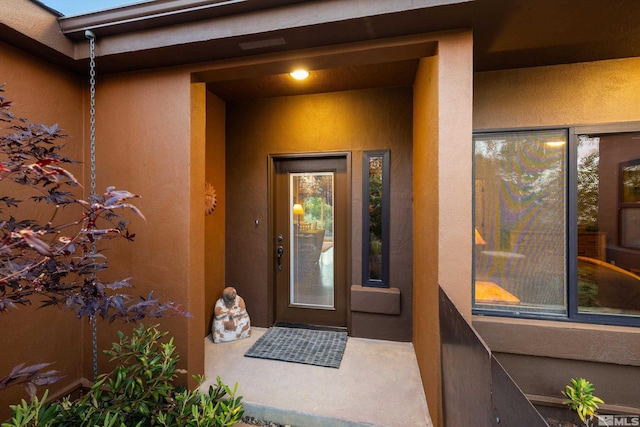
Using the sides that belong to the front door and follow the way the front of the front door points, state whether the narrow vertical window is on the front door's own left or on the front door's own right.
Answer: on the front door's own left

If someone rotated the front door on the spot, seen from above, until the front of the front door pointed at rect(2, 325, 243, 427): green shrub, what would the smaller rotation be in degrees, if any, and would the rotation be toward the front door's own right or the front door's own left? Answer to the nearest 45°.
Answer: approximately 45° to the front door's own right

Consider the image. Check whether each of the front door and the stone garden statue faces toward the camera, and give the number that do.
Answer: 2

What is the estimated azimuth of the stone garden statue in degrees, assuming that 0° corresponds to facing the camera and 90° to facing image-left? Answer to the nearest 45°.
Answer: approximately 0°

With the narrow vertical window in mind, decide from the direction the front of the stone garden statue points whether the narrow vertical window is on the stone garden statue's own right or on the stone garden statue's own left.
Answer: on the stone garden statue's own left
